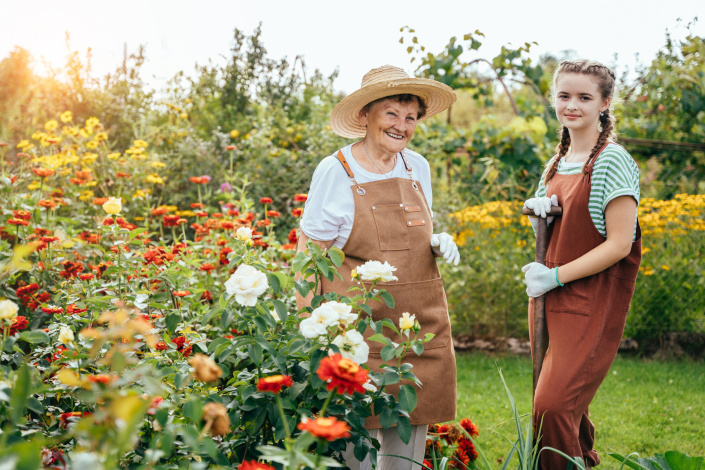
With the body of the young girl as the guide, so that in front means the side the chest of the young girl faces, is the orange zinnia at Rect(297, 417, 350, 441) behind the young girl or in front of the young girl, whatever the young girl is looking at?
in front

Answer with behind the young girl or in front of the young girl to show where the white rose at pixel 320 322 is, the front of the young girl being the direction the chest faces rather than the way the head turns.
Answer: in front

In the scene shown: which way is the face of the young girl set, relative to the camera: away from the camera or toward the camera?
toward the camera

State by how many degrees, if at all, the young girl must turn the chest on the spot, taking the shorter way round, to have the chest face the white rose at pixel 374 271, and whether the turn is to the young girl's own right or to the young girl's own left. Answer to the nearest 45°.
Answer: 0° — they already face it

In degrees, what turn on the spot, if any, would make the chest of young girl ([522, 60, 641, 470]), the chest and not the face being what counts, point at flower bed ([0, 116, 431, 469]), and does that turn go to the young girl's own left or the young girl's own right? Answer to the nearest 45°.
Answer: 0° — they already face it

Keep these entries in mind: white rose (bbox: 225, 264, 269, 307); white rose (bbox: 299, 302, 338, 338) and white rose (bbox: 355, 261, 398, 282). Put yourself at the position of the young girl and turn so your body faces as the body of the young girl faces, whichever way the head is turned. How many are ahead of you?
3

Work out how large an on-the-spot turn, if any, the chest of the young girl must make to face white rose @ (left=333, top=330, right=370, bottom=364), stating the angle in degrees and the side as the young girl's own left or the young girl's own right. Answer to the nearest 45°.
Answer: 0° — they already face it

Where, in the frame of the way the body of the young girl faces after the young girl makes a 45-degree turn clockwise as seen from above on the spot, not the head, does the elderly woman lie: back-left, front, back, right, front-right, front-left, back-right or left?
front

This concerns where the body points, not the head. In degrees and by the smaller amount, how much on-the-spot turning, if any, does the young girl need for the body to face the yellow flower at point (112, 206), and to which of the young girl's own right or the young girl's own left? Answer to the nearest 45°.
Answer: approximately 45° to the young girl's own right

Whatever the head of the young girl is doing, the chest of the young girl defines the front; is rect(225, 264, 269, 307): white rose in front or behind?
in front

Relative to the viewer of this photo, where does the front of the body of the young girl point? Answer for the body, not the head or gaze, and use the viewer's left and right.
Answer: facing the viewer and to the left of the viewer

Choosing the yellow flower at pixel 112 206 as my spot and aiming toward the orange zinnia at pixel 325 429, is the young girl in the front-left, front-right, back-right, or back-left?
front-left
